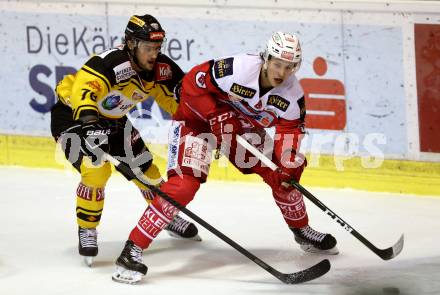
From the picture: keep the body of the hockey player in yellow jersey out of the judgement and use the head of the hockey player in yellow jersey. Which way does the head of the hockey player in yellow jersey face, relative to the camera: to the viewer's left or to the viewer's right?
to the viewer's right

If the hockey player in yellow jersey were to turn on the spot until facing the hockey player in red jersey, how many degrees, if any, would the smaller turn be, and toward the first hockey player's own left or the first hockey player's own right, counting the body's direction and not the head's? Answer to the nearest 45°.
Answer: approximately 45° to the first hockey player's own left

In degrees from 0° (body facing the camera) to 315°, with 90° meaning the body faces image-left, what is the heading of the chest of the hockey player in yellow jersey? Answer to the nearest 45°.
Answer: approximately 315°

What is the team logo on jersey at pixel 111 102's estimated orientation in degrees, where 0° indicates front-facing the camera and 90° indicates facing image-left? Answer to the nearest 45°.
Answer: approximately 0°
